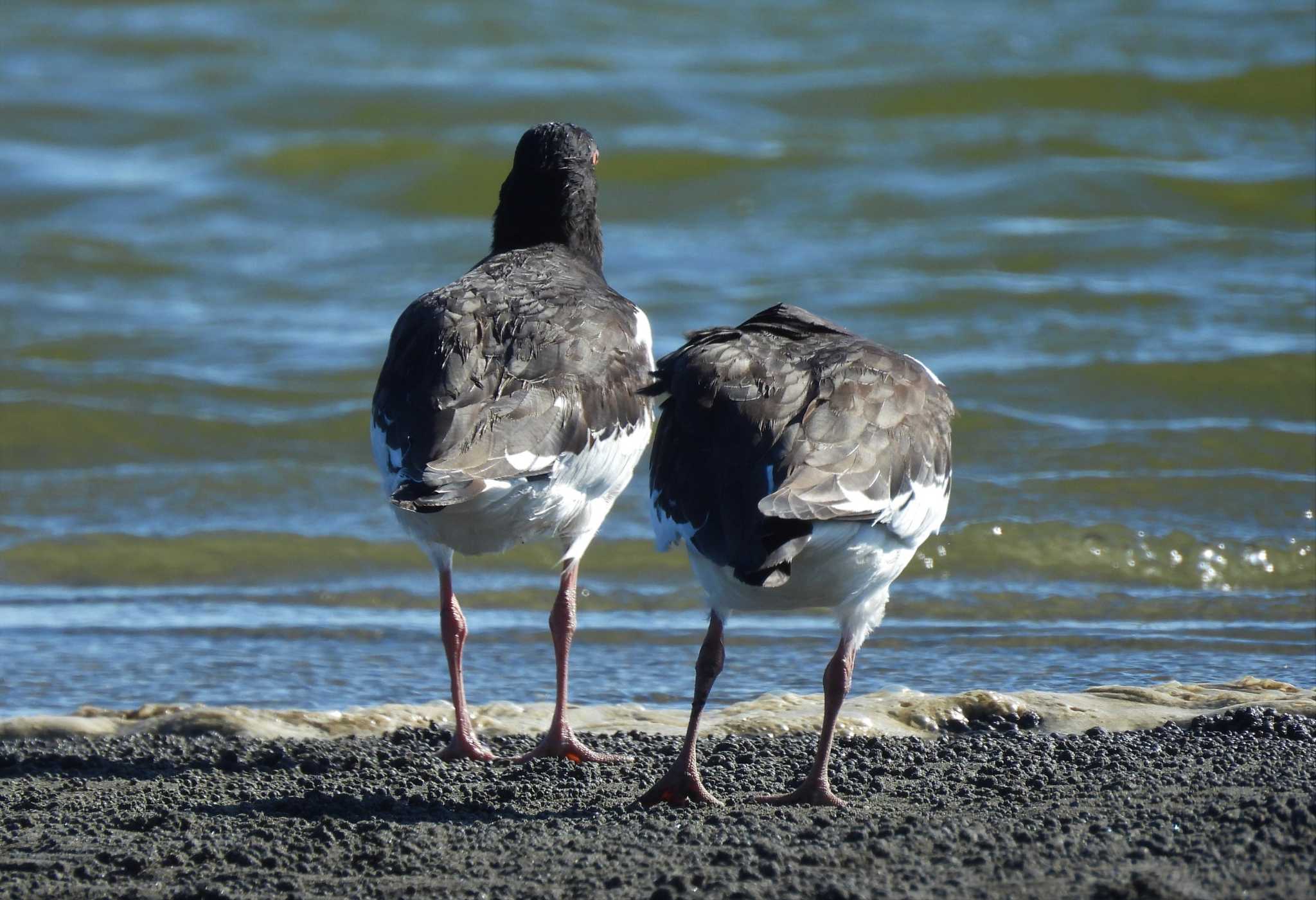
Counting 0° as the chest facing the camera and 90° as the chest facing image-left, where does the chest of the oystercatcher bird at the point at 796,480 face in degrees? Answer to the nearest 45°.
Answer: approximately 180°

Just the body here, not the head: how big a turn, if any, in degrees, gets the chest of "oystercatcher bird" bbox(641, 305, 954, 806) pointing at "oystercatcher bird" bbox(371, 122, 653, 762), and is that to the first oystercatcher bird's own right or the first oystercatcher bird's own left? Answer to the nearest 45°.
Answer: approximately 45° to the first oystercatcher bird's own left
